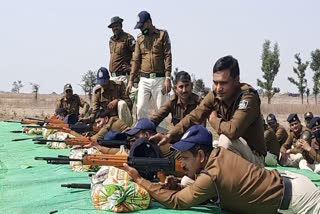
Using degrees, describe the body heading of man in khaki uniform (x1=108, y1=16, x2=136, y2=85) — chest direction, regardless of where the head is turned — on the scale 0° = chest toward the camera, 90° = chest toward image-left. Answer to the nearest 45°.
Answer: approximately 45°

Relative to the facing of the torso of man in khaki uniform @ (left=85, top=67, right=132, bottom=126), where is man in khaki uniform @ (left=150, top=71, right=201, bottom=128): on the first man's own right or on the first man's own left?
on the first man's own left

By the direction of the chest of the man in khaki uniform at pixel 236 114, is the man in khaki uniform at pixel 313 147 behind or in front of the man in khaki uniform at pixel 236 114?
behind

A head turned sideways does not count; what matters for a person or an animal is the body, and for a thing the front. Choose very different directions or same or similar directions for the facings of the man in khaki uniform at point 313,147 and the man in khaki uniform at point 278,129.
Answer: same or similar directions

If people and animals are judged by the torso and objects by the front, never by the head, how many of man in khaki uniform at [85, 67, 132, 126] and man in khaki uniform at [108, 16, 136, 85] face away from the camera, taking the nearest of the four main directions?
0

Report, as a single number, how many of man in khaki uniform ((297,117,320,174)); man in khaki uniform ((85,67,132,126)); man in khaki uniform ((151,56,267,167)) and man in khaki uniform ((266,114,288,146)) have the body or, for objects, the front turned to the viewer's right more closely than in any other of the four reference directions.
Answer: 0

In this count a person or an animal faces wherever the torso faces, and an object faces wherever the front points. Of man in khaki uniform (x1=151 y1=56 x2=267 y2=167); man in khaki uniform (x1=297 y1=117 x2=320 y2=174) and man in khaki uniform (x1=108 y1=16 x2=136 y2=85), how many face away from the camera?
0

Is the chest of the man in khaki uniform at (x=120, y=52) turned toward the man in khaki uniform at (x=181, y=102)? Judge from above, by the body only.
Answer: no

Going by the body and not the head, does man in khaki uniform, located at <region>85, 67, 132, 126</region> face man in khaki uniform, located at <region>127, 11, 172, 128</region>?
no

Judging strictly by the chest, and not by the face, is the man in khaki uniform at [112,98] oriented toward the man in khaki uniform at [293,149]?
no

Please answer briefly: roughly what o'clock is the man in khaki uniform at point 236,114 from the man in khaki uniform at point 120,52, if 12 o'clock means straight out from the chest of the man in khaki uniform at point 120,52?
the man in khaki uniform at point 236,114 is roughly at 10 o'clock from the man in khaki uniform at point 120,52.

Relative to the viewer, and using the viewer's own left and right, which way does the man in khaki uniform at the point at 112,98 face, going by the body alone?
facing the viewer and to the left of the viewer

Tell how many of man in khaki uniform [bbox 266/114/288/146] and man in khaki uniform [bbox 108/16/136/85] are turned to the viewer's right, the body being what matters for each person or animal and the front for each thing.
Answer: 0

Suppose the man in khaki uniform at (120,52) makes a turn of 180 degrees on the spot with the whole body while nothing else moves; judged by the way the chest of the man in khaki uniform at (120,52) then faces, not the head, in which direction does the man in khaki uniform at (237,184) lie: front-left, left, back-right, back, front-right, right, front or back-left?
back-right

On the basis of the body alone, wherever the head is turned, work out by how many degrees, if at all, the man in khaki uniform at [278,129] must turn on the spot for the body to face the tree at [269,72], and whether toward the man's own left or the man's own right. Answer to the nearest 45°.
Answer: approximately 135° to the man's own right

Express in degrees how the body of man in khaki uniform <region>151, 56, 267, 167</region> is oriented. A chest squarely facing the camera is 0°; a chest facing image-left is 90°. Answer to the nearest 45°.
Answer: approximately 45°

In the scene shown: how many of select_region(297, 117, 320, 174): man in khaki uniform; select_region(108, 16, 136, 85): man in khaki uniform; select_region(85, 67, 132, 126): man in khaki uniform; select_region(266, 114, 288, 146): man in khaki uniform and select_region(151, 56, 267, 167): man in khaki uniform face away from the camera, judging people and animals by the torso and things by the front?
0

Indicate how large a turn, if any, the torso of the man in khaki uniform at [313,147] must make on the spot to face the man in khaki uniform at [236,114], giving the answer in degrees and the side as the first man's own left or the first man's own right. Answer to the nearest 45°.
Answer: approximately 45° to the first man's own left

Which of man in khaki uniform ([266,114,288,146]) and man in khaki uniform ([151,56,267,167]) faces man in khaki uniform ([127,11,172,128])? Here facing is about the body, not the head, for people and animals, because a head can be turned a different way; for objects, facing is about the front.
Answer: man in khaki uniform ([266,114,288,146])
